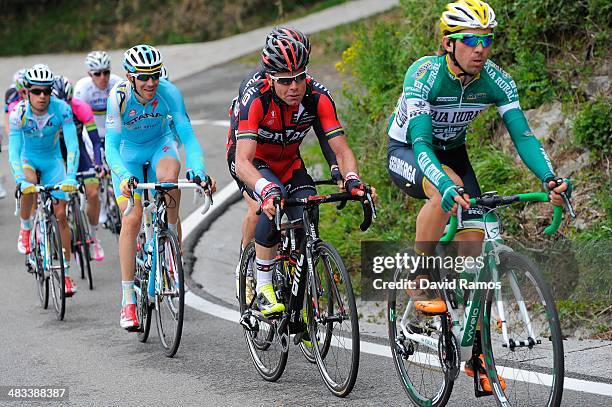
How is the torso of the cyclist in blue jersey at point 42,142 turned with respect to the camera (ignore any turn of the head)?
toward the camera

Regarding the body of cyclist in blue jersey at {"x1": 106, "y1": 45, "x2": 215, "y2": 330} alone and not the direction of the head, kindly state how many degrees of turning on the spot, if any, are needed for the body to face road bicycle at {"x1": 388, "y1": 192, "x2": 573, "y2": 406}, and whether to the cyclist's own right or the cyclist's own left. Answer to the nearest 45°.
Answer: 0° — they already face it

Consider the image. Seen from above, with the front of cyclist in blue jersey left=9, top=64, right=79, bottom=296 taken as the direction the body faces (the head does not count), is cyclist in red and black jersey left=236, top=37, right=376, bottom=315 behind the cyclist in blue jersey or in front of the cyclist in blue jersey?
in front

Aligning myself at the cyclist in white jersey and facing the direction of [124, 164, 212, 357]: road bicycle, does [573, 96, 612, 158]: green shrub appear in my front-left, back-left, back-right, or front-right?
front-left

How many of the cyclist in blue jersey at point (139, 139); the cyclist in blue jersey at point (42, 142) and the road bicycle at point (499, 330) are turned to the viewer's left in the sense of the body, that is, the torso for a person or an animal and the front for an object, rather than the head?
0

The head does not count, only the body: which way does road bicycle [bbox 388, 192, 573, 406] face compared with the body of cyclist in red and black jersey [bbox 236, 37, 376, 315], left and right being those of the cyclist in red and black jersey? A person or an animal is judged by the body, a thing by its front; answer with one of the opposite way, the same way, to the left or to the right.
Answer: the same way

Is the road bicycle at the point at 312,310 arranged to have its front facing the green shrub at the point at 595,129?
no

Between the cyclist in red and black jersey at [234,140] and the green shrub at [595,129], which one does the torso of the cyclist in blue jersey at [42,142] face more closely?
the cyclist in red and black jersey

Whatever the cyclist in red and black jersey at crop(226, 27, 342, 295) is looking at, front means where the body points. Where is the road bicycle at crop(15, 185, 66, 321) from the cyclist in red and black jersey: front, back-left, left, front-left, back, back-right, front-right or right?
back

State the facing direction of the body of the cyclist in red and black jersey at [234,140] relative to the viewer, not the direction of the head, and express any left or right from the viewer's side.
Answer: facing the viewer and to the right of the viewer

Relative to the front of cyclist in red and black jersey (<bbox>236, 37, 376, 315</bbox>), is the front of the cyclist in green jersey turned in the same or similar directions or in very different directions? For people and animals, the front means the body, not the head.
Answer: same or similar directions

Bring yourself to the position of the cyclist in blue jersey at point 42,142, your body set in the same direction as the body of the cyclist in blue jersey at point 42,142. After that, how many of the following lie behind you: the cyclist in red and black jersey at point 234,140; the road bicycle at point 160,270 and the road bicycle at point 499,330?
0

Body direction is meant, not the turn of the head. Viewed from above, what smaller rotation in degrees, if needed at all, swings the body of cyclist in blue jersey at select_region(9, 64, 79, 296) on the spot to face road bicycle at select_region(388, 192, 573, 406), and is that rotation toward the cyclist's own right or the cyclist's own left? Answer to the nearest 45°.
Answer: approximately 45° to the cyclist's own left

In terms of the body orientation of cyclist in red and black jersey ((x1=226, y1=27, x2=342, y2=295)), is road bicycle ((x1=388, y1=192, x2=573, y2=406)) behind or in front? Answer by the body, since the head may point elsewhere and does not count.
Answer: in front

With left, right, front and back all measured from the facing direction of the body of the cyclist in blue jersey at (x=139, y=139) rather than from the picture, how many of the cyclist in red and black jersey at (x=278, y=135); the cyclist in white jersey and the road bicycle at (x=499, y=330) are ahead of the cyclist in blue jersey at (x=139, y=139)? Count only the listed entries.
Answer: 2

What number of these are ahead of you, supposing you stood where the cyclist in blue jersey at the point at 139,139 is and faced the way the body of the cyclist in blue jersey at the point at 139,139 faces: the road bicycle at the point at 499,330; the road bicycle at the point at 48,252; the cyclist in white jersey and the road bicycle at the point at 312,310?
2

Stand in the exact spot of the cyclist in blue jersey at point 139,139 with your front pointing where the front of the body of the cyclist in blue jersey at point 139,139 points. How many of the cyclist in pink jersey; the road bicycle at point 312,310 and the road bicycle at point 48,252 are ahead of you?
1

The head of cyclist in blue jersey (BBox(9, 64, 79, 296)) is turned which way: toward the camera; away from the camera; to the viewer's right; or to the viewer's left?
toward the camera
